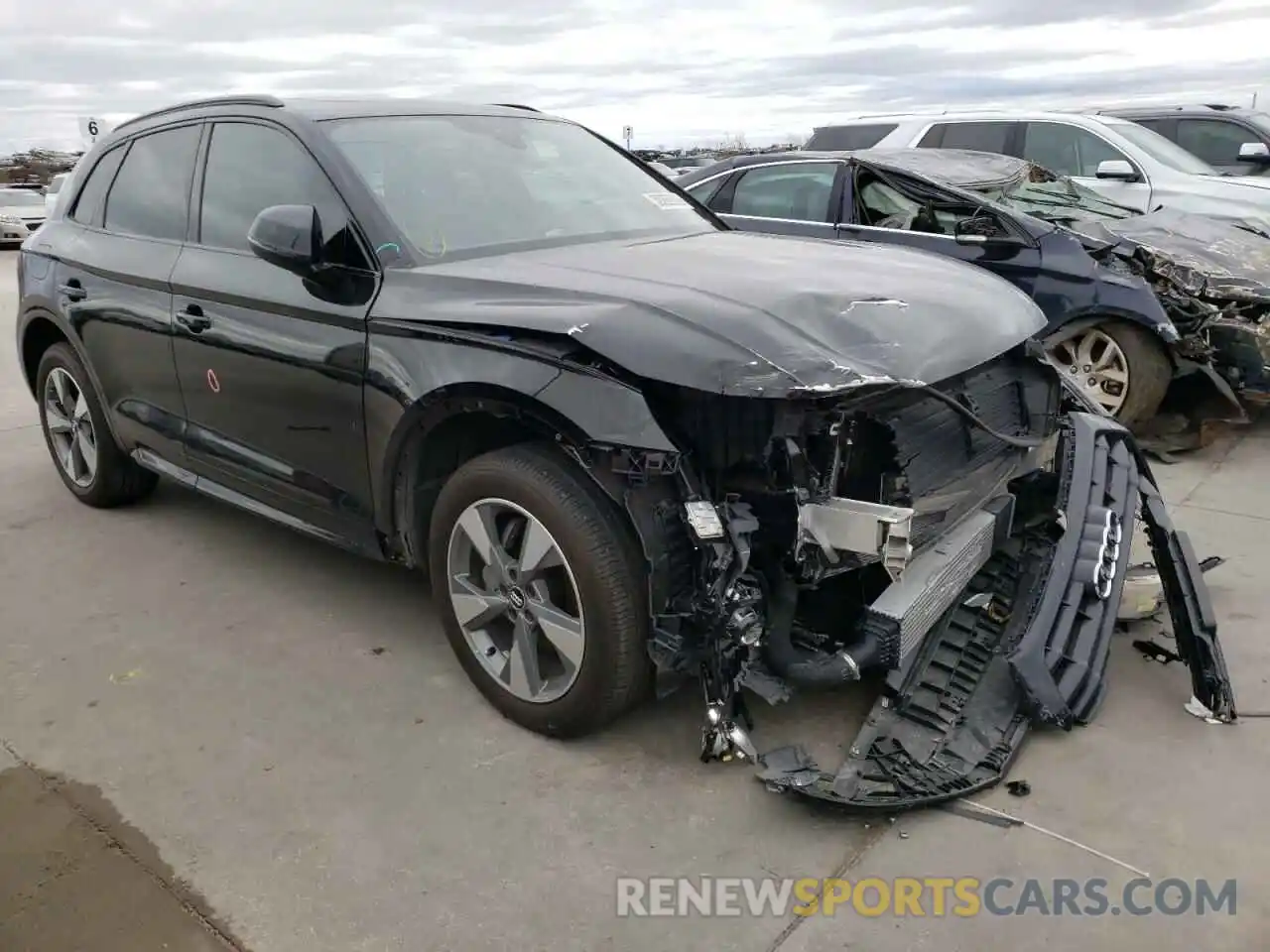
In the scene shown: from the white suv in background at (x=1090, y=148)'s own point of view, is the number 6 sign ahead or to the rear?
to the rear

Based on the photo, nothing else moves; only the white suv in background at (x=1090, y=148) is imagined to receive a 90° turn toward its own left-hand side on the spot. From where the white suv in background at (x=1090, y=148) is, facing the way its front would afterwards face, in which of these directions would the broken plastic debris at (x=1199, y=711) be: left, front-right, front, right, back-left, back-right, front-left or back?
back-right

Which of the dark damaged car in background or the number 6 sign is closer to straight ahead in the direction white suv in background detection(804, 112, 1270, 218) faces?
the dark damaged car in background

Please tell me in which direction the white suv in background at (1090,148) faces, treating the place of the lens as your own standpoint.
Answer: facing the viewer and to the right of the viewer

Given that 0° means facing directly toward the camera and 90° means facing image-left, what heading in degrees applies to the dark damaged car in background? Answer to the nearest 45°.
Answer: approximately 315°

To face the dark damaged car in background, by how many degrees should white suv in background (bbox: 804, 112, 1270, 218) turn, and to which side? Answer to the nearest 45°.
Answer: approximately 45° to its right

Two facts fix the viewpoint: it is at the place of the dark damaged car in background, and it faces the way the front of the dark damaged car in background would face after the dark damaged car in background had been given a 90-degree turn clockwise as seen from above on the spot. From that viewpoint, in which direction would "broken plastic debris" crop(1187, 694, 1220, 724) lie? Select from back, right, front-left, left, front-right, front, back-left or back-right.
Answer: front-left
